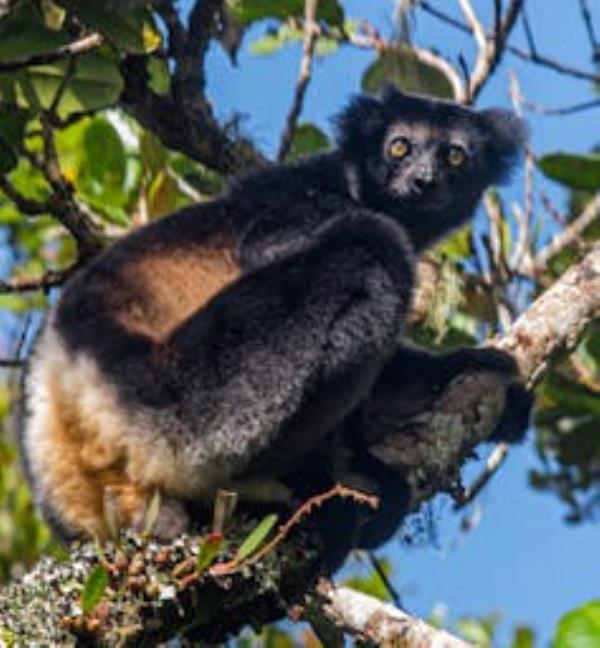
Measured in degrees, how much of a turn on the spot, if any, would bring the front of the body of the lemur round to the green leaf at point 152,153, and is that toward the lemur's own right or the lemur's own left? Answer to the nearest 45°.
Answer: approximately 90° to the lemur's own left

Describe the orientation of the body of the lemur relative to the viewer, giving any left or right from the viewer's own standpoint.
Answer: facing to the right of the viewer

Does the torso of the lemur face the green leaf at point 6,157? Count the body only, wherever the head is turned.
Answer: no

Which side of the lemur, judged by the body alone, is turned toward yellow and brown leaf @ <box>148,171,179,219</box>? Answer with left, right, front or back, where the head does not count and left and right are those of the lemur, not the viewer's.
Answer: left

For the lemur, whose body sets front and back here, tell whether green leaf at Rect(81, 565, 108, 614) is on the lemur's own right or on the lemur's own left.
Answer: on the lemur's own right

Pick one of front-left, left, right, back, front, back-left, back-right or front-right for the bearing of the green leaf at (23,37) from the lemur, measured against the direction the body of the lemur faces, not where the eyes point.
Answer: back-left

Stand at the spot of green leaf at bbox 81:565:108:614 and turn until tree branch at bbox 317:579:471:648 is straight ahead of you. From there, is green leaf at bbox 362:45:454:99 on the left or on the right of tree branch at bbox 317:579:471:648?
left

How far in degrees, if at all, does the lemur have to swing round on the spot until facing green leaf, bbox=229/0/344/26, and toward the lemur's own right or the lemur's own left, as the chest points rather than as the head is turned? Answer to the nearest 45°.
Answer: approximately 90° to the lemur's own left

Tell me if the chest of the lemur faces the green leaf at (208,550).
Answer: no
